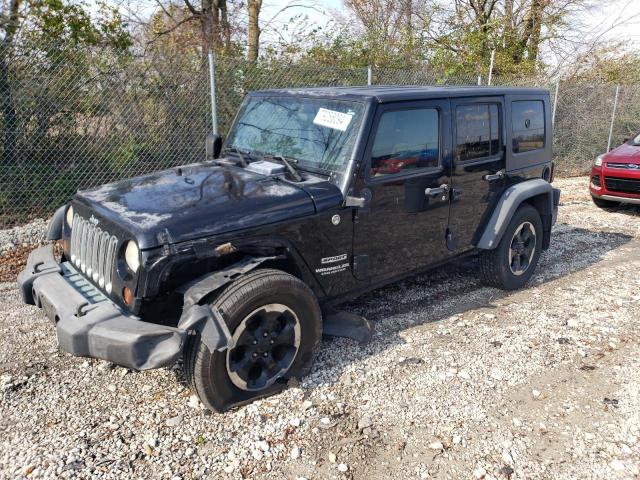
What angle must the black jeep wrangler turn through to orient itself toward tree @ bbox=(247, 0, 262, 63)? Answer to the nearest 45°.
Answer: approximately 135° to its right

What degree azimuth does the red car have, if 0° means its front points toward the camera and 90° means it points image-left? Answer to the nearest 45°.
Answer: approximately 45°

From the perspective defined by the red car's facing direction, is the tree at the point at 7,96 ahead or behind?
ahead

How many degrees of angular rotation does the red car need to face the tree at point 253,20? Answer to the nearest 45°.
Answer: approximately 45° to its right

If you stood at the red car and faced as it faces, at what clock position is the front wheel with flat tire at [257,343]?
The front wheel with flat tire is roughly at 11 o'clock from the red car.

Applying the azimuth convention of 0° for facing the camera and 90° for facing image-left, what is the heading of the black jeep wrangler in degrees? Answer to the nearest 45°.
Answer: approximately 45°

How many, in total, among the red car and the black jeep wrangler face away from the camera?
0

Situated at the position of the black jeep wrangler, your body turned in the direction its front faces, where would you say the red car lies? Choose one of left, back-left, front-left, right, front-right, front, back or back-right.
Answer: back

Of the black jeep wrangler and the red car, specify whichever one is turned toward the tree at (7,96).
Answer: the red car

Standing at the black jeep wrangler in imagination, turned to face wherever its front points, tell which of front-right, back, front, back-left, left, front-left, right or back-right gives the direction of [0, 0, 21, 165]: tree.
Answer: right

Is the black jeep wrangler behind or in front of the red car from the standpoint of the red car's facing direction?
in front

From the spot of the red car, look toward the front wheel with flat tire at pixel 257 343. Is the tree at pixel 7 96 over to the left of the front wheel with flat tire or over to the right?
right
